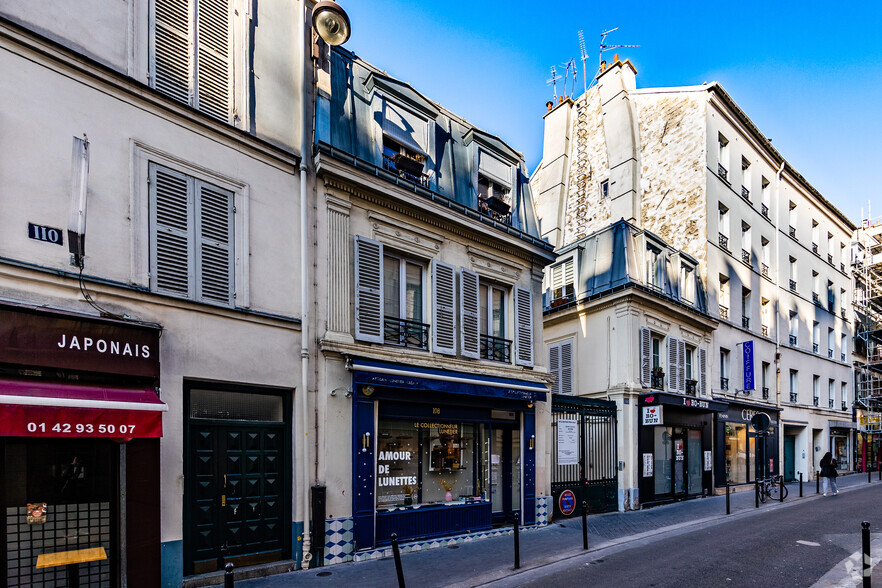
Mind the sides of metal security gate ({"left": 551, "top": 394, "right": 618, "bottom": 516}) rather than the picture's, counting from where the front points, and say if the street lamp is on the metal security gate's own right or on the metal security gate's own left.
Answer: on the metal security gate's own right

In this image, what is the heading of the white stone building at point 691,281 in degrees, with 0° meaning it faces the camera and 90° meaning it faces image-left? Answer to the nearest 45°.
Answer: approximately 315°

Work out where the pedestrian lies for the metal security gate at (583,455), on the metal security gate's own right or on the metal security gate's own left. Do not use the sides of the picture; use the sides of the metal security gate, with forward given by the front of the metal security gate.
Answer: on the metal security gate's own left

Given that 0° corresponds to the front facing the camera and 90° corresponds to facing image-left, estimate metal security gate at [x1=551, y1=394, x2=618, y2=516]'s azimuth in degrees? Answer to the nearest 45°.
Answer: approximately 315°

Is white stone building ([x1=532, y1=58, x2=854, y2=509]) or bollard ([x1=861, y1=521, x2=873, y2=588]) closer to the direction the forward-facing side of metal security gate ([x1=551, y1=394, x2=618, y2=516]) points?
the bollard

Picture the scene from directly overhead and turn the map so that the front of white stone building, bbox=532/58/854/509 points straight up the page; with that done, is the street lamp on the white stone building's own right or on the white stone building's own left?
on the white stone building's own right
